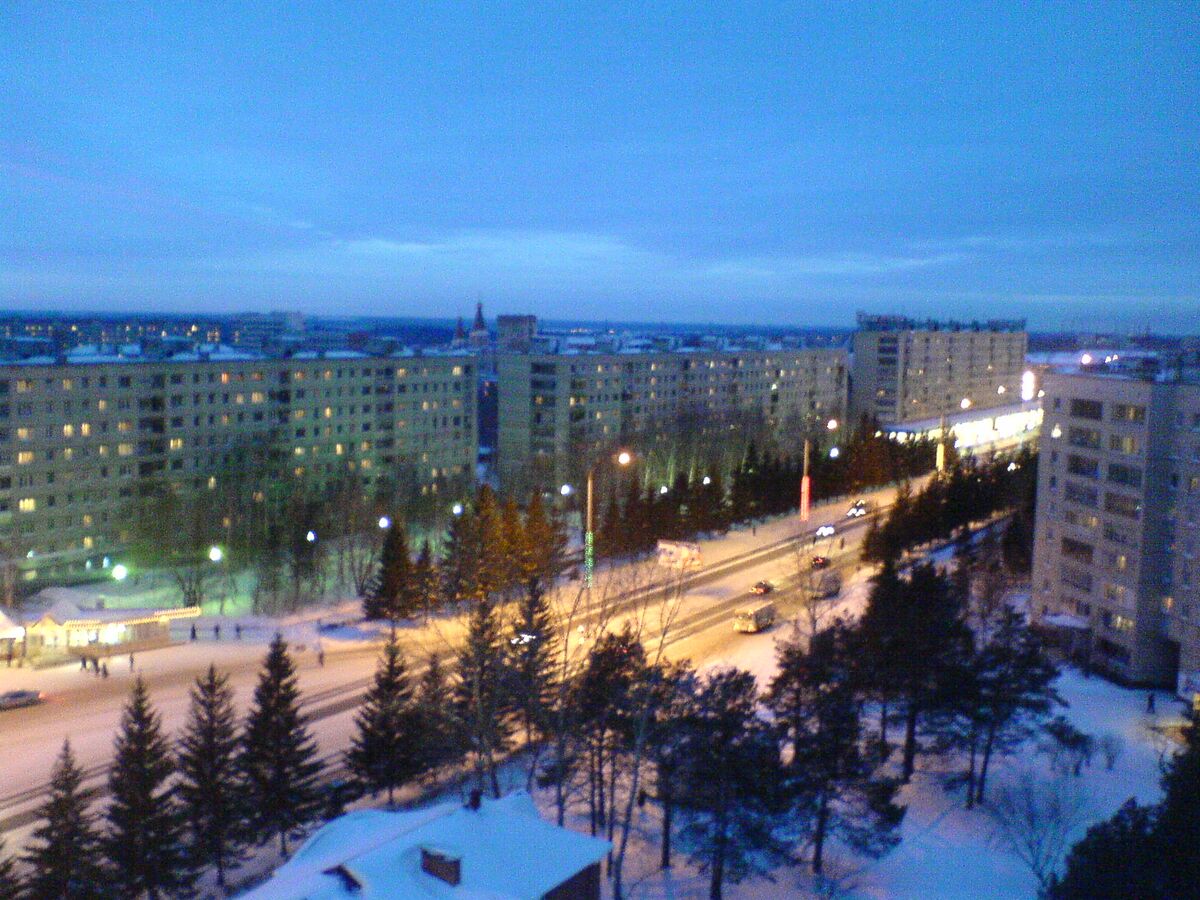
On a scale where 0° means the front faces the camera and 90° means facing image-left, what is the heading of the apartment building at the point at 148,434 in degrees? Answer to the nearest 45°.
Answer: approximately 315°

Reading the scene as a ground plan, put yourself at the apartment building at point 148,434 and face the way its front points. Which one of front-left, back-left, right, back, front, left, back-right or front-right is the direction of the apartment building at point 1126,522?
front

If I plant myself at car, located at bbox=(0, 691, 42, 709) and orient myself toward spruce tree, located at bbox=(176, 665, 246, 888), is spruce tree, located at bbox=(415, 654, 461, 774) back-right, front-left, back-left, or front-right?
front-left

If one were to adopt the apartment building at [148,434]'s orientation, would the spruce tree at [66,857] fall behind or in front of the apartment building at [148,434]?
in front

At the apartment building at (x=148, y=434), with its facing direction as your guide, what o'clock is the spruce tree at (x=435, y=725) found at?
The spruce tree is roughly at 1 o'clock from the apartment building.

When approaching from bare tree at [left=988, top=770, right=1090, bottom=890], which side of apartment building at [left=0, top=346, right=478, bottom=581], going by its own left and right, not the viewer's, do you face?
front

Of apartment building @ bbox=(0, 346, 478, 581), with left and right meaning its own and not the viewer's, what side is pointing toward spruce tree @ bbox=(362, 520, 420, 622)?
front

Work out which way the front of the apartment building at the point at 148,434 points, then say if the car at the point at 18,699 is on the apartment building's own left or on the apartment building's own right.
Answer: on the apartment building's own right

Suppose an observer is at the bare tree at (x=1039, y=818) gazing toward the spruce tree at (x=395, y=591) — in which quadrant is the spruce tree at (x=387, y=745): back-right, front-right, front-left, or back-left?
front-left

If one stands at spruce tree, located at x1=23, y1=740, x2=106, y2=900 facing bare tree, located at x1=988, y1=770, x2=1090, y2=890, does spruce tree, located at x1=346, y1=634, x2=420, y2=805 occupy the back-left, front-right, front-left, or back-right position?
front-left

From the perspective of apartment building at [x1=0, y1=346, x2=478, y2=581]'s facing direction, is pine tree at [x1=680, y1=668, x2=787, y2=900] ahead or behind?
ahead

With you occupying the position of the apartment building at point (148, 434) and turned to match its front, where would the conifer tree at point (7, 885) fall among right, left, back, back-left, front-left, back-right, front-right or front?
front-right

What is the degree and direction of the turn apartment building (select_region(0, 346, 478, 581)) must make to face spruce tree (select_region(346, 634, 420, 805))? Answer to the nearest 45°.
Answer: approximately 45° to its right

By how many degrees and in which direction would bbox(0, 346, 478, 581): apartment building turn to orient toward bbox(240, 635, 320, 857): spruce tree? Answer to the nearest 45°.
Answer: approximately 45° to its right
